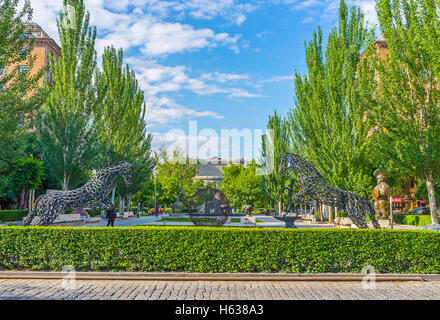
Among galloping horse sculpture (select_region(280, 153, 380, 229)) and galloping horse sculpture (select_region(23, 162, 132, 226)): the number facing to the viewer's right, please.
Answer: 1

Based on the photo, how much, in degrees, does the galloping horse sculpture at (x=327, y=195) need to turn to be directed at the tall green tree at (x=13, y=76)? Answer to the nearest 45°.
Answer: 0° — it already faces it

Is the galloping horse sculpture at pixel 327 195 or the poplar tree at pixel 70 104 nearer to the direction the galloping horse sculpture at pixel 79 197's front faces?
the galloping horse sculpture

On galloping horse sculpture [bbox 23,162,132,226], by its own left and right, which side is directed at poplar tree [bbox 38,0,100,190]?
left

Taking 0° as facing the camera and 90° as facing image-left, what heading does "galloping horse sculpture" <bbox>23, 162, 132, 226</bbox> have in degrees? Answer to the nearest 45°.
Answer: approximately 270°

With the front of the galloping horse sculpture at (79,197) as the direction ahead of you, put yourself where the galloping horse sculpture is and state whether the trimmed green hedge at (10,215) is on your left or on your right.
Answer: on your left

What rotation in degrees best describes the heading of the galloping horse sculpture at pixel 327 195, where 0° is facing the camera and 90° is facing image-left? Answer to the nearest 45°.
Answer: approximately 90°
